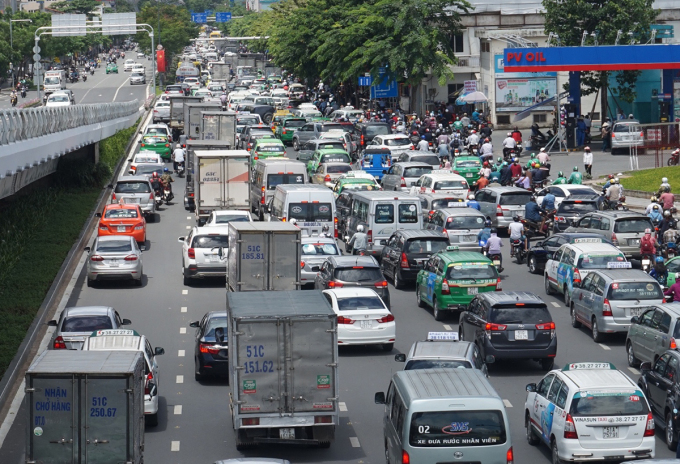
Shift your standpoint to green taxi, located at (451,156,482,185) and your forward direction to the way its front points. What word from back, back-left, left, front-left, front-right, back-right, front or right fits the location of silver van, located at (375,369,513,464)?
back

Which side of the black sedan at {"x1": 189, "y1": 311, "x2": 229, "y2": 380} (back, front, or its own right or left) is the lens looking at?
back

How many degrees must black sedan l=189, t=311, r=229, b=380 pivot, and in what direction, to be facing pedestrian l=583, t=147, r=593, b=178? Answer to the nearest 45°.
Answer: approximately 45° to its right

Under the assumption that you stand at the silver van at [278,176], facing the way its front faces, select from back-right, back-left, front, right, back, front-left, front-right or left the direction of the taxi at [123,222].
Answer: back-left

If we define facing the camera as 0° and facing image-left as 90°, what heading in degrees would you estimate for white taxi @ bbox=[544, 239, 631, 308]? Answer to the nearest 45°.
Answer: approximately 135°

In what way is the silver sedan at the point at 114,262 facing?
away from the camera

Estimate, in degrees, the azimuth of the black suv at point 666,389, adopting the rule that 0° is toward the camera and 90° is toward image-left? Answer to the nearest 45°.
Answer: approximately 135°

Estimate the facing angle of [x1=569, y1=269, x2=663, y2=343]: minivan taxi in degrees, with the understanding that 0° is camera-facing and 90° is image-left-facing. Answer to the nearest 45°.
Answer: approximately 135°

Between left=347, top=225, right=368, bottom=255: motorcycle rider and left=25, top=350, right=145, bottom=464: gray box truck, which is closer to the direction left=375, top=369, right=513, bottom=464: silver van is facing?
the motorcycle rider

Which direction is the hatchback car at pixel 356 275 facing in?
away from the camera

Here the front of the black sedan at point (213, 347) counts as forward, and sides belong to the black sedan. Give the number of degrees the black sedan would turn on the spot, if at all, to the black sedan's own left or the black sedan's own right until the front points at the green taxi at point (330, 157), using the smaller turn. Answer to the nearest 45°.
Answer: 0° — it already faces it

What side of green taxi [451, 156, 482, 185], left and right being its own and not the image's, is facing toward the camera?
back

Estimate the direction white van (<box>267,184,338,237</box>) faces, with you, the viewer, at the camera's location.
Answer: facing away from the viewer

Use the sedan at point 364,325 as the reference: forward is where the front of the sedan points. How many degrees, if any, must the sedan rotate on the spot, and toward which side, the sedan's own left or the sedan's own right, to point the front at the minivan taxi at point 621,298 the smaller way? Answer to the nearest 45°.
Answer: approximately 90° to the sedan's own right

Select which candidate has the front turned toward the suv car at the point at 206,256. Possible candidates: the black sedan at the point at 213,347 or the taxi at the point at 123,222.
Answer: the black sedan

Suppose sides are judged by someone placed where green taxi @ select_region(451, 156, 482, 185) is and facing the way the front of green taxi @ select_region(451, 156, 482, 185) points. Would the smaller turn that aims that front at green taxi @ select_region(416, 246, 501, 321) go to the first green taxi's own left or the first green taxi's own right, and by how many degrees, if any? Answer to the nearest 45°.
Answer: approximately 180°

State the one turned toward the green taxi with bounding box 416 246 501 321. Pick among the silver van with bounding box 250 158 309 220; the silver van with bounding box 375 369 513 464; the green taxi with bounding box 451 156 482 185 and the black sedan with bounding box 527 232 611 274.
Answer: the silver van with bounding box 375 369 513 464

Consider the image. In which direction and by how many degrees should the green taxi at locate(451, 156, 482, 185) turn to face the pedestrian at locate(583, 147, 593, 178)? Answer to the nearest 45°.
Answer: approximately 90° to its right
